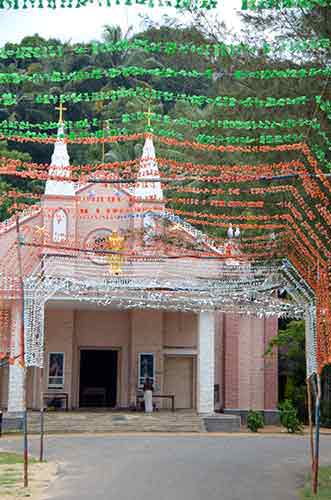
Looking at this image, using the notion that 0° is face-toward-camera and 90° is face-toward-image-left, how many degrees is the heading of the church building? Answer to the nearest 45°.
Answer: approximately 0°

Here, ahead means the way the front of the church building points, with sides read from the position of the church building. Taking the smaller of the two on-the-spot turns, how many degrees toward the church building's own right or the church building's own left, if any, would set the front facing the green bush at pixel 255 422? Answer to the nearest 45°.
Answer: approximately 45° to the church building's own left

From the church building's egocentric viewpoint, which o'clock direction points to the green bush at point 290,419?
The green bush is roughly at 10 o'clock from the church building.
